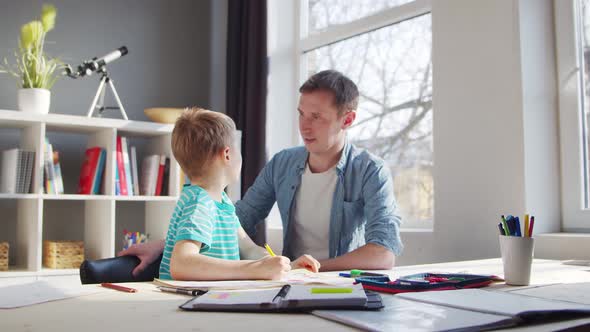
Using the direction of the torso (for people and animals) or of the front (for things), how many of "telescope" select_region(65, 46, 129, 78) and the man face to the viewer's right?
1

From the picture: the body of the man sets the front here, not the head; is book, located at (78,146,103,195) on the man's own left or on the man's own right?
on the man's own right

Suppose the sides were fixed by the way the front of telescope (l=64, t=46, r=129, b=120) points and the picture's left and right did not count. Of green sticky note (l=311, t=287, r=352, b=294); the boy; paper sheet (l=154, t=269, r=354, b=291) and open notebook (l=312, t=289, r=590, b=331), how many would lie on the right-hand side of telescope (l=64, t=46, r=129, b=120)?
4

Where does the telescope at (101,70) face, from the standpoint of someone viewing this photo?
facing to the right of the viewer

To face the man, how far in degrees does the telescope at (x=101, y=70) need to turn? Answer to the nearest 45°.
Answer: approximately 45° to its right

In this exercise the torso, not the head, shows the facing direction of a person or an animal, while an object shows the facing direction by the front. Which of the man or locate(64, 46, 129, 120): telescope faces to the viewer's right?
the telescope

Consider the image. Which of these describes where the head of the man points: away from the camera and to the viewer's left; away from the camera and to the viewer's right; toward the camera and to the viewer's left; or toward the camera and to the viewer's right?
toward the camera and to the viewer's left

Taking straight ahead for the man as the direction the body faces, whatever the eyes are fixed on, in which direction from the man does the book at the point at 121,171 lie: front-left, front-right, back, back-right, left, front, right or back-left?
right

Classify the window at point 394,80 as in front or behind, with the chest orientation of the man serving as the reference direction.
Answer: behind
